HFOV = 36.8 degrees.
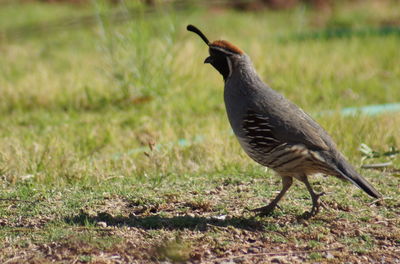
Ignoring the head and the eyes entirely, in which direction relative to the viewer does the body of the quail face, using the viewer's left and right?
facing to the left of the viewer
